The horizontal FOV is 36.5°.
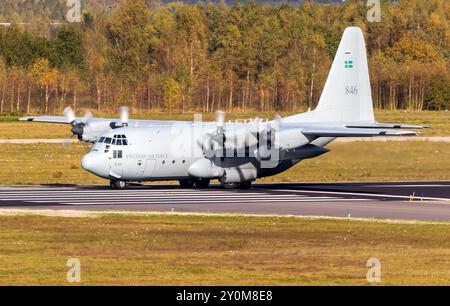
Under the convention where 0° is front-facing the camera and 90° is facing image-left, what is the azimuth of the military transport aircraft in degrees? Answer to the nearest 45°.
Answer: approximately 45°
